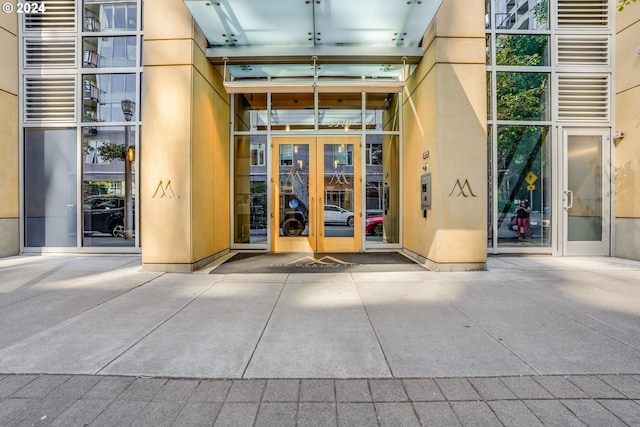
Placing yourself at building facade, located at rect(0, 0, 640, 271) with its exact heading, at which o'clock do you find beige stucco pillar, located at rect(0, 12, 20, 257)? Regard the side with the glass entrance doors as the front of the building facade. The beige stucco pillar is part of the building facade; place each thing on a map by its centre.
The beige stucco pillar is roughly at 3 o'clock from the building facade.

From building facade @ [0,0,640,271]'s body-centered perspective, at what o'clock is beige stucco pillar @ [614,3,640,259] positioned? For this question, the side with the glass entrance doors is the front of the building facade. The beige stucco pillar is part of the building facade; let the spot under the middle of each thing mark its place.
The beige stucco pillar is roughly at 9 o'clock from the building facade.

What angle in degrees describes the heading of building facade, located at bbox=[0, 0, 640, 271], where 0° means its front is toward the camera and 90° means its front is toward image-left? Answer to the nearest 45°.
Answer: approximately 0°
